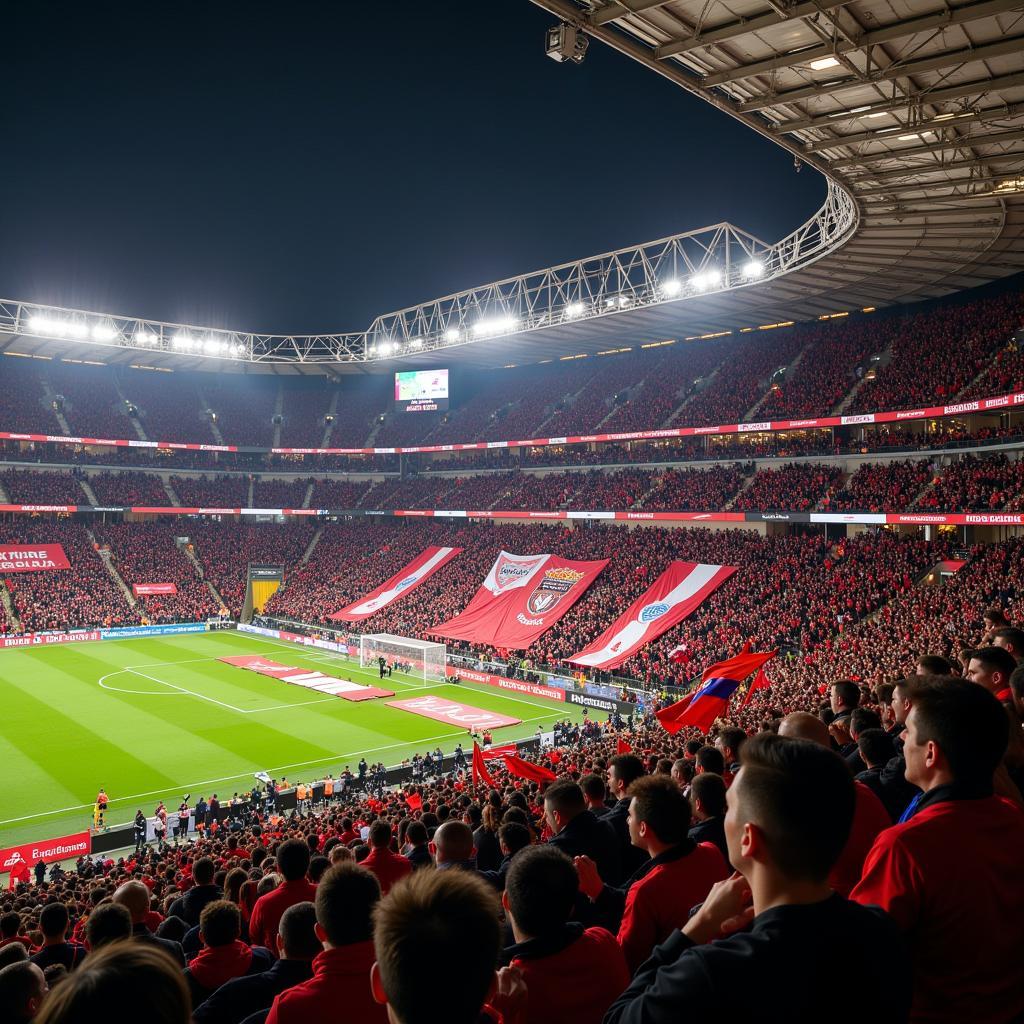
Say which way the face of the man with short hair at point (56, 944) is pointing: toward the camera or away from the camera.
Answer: away from the camera

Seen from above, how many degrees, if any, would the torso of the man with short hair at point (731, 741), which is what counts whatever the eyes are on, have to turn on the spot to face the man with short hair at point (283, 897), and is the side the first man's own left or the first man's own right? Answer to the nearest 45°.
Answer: approximately 90° to the first man's own left

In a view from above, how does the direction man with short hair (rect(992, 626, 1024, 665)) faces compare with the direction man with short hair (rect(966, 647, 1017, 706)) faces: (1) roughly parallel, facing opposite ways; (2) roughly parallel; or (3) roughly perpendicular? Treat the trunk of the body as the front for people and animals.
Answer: roughly parallel

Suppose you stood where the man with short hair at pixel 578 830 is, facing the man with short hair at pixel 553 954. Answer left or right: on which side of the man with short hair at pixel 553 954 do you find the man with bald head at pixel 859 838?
left

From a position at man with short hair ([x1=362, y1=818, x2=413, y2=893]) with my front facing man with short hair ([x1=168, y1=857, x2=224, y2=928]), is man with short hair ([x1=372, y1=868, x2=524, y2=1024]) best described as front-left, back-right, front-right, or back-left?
back-left

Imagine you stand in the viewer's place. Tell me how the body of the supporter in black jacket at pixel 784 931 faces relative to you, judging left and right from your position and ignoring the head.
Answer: facing away from the viewer and to the left of the viewer

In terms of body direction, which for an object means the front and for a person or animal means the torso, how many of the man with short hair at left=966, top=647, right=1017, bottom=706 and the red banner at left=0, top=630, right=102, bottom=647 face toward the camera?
1

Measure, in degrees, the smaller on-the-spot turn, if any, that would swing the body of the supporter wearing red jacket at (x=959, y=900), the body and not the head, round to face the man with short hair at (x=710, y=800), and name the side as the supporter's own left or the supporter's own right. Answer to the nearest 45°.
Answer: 0° — they already face them

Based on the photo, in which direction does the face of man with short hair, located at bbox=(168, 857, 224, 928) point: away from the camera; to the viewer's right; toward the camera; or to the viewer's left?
away from the camera

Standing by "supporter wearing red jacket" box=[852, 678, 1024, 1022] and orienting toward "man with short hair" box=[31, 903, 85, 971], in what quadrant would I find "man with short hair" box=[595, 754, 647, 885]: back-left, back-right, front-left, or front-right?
front-right

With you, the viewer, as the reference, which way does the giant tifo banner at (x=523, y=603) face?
facing the viewer and to the left of the viewer

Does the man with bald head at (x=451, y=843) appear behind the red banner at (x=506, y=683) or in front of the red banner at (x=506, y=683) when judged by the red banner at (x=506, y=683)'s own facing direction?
in front

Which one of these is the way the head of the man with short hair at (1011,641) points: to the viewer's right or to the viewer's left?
to the viewer's left

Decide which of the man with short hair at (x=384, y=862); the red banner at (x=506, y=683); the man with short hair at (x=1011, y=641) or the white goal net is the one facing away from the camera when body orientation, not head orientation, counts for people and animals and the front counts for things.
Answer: the man with short hair at (x=384, y=862)
